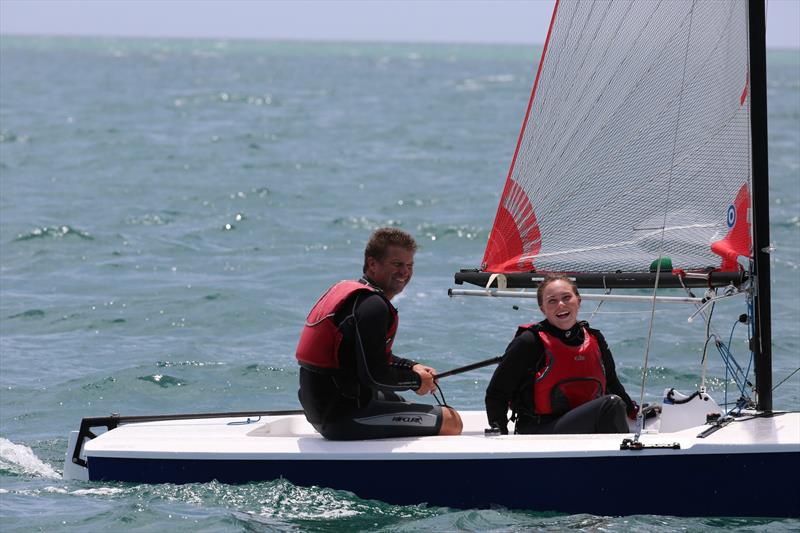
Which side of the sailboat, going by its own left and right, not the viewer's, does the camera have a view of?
right

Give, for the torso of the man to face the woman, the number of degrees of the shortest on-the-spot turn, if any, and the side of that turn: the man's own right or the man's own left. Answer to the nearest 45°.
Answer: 0° — they already face them

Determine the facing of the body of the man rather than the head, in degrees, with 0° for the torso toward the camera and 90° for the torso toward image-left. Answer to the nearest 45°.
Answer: approximately 270°
